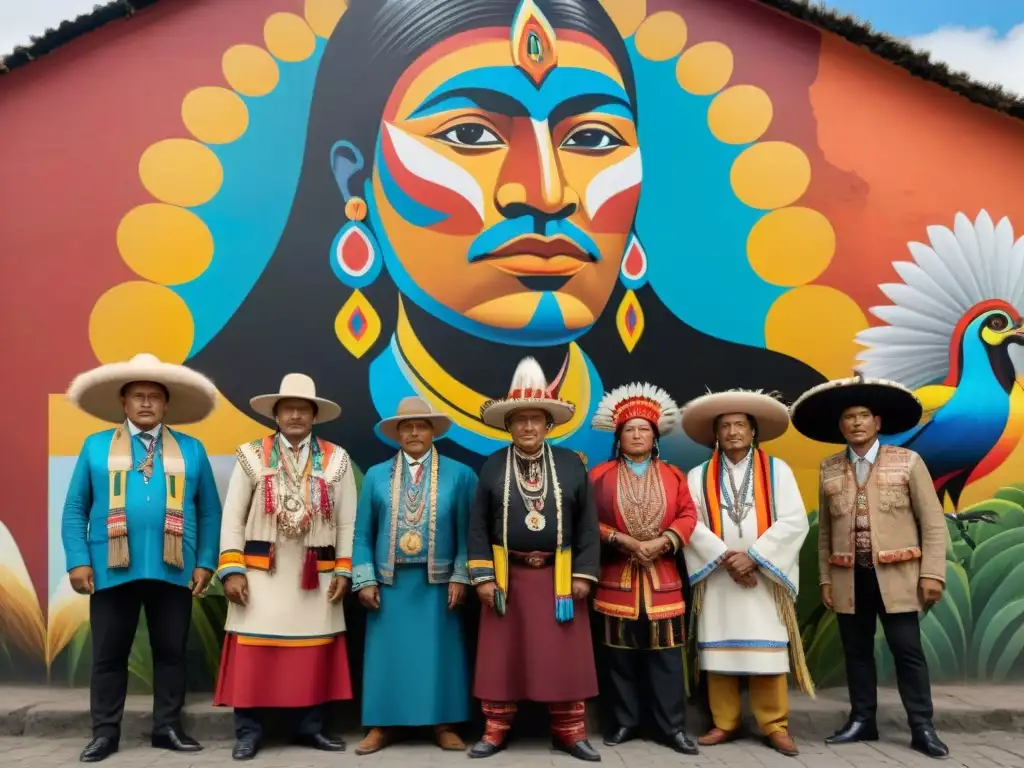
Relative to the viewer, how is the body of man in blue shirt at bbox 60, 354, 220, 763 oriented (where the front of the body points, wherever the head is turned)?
toward the camera

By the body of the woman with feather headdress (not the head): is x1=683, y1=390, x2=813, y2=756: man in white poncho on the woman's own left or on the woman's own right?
on the woman's own left

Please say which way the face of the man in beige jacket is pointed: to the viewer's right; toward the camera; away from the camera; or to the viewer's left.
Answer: toward the camera

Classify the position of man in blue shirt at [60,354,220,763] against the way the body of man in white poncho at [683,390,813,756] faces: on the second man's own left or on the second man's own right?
on the second man's own right

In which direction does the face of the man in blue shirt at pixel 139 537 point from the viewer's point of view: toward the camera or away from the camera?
toward the camera

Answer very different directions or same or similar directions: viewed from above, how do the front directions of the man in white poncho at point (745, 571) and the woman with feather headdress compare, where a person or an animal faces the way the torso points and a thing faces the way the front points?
same or similar directions

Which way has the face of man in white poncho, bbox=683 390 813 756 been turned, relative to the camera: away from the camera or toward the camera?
toward the camera

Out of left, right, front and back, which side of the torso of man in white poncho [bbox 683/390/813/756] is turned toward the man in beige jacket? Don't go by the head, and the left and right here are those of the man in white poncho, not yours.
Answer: left

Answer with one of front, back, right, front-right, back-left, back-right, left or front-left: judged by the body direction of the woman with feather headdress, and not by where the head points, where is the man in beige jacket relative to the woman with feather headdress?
left

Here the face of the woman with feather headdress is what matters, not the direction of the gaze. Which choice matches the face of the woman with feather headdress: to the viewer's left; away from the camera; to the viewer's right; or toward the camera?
toward the camera

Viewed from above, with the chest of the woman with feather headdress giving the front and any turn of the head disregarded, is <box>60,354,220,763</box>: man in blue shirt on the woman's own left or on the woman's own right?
on the woman's own right

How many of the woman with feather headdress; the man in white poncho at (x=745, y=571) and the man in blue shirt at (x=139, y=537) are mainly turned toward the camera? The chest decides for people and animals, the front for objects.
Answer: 3

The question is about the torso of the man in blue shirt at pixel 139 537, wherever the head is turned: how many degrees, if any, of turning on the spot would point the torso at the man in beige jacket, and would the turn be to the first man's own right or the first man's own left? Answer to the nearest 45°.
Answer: approximately 45° to the first man's own left

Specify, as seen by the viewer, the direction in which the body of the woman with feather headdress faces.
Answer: toward the camera
